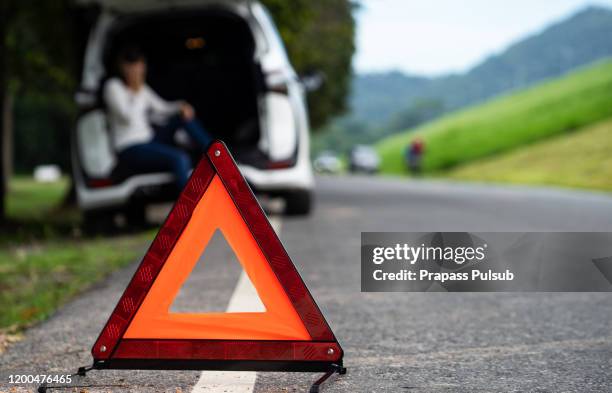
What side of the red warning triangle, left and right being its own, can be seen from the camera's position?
front

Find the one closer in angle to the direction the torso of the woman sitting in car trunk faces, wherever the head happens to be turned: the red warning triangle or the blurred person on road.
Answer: the red warning triangle

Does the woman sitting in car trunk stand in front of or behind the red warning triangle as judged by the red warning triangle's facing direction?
behind

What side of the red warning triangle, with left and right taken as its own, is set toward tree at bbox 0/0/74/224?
back

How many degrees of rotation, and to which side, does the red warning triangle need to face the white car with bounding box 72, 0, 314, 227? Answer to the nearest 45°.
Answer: approximately 180°

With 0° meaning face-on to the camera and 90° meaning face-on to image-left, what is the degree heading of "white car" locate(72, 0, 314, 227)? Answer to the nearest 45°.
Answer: approximately 180°

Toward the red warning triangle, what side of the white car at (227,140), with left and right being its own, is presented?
back

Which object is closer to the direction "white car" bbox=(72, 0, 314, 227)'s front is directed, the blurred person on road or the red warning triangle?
the blurred person on road

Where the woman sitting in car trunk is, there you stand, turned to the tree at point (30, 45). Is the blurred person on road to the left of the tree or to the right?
right

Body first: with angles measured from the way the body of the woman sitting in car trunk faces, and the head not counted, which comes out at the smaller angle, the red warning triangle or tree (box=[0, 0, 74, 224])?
the red warning triangle

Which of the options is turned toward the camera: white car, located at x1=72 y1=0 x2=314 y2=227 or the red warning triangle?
the red warning triangle

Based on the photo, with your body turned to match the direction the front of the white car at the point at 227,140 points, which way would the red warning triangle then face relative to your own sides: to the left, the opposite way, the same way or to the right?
the opposite way

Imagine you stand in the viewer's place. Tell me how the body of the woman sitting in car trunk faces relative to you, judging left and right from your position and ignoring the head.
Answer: facing the viewer and to the right of the viewer

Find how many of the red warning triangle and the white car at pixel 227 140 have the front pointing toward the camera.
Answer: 1

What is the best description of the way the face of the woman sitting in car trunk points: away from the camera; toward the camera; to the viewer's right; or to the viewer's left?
toward the camera

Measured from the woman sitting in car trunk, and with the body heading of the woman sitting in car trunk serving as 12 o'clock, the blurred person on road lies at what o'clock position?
The blurred person on road is roughly at 8 o'clock from the woman sitting in car trunk.
